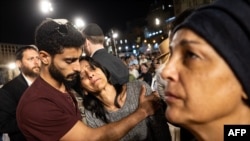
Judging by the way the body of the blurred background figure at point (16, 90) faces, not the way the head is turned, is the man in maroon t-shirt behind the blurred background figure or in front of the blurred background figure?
in front

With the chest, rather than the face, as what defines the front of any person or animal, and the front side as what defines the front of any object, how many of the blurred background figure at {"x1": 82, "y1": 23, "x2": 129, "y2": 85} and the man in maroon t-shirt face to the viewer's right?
1

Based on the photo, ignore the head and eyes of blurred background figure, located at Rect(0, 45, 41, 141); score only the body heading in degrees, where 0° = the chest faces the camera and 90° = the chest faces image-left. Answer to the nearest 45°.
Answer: approximately 315°

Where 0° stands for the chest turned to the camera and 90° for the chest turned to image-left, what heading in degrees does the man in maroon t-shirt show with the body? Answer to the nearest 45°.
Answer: approximately 270°

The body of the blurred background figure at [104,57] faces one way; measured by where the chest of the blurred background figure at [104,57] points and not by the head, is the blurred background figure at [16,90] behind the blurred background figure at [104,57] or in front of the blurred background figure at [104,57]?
in front

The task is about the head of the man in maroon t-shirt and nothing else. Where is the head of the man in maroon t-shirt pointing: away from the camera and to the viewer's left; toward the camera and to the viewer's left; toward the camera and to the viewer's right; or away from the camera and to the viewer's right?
toward the camera and to the viewer's right

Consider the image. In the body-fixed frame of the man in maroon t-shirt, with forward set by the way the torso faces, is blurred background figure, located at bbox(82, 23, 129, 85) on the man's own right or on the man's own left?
on the man's own left
